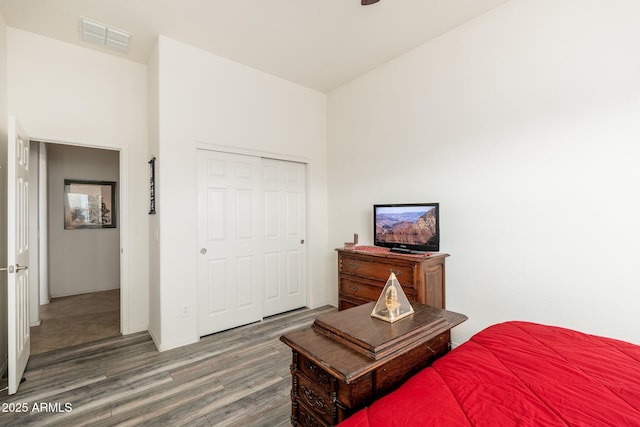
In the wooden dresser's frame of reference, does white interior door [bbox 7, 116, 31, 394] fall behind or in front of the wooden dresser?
in front

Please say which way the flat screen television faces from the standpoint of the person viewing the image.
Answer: facing the viewer and to the left of the viewer

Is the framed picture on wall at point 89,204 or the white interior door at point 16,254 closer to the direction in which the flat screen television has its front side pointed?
the white interior door

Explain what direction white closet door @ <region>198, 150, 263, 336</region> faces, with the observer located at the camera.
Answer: facing the viewer and to the right of the viewer

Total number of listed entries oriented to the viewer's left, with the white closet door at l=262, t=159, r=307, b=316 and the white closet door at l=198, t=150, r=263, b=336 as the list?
0

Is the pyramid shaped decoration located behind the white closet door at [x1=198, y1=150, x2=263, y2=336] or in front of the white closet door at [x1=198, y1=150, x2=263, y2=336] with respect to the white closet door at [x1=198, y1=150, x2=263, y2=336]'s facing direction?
in front

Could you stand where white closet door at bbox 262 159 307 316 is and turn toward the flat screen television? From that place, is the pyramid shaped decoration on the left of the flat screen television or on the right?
right

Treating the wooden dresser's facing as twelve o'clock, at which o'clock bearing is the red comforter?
The red comforter is roughly at 10 o'clock from the wooden dresser.

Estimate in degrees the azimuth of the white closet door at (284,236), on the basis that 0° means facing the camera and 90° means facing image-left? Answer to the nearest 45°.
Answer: approximately 315°

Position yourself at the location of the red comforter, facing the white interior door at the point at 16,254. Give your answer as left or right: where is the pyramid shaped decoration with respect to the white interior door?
right

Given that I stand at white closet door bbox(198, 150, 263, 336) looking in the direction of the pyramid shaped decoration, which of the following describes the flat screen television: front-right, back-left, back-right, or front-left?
front-left

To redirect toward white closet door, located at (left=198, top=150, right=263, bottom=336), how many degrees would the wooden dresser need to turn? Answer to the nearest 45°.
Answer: approximately 45° to its right
